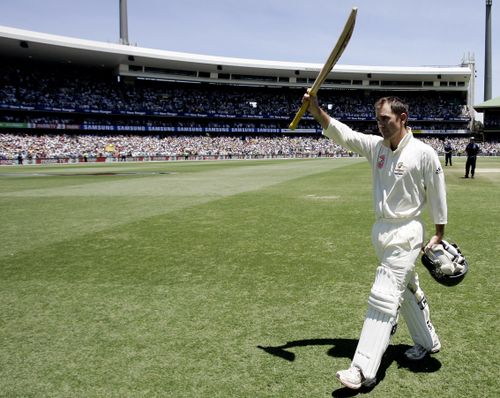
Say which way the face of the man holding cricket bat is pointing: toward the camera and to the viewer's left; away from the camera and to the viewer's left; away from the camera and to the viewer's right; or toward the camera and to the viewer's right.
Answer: toward the camera and to the viewer's left

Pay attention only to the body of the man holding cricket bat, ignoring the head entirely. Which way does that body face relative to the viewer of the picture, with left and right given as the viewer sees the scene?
facing the viewer and to the left of the viewer
